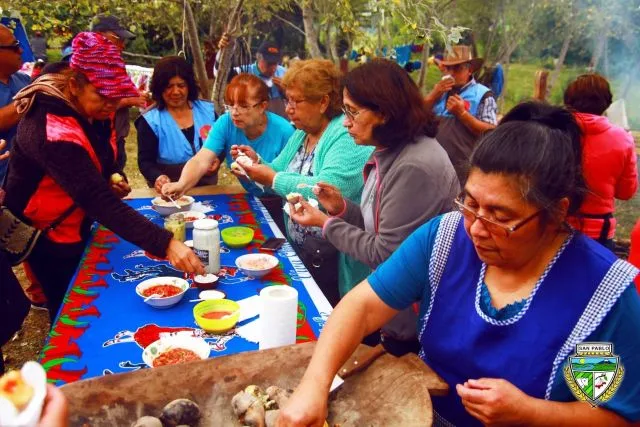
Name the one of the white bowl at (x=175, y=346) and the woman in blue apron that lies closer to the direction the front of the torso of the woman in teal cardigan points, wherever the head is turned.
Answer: the white bowl

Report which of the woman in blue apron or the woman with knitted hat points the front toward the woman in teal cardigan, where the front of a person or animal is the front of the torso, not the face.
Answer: the woman with knitted hat

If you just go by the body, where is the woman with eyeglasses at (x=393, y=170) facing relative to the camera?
to the viewer's left

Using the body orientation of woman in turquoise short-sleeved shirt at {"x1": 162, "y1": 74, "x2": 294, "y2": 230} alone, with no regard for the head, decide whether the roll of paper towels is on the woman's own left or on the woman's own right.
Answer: on the woman's own left

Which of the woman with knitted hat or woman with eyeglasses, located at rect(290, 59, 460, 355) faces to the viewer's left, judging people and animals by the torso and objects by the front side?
the woman with eyeglasses

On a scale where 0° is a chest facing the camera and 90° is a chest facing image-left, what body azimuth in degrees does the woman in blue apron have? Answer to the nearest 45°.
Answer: approximately 45°

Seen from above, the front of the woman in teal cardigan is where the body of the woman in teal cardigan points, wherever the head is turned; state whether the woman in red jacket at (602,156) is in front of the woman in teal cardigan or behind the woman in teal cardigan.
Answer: behind

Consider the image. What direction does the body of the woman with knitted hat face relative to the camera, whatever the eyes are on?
to the viewer's right

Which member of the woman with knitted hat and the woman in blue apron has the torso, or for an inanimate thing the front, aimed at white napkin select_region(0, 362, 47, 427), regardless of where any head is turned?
the woman in blue apron
